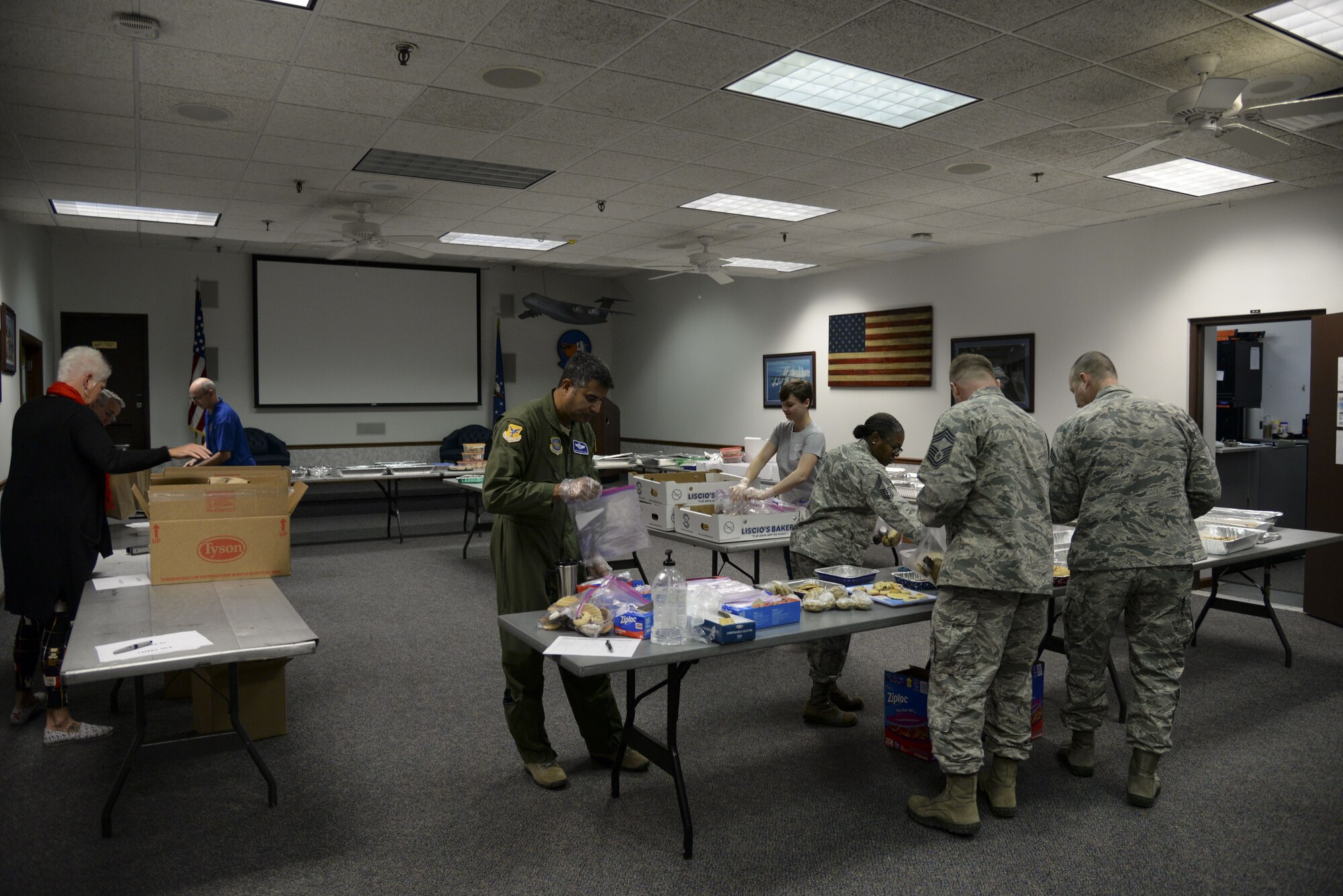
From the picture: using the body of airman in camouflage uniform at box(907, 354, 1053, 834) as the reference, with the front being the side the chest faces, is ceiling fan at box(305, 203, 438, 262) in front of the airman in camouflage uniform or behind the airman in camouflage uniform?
in front

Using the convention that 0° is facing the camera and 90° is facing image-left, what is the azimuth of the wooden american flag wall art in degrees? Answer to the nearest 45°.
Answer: approximately 45°

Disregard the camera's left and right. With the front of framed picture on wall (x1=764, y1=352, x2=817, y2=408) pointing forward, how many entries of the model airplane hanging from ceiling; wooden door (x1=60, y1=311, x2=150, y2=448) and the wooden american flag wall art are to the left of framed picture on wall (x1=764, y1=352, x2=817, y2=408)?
1

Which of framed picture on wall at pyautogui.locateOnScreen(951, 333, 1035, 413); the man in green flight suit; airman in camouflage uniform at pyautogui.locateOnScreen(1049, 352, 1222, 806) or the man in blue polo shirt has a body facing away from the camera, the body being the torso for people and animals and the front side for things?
the airman in camouflage uniform

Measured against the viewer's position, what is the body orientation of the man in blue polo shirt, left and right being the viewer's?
facing to the left of the viewer

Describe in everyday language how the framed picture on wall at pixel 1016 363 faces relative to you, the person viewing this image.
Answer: facing the viewer and to the left of the viewer

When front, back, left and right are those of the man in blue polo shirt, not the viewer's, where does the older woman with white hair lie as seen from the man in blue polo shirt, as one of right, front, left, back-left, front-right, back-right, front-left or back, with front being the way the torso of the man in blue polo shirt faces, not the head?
left

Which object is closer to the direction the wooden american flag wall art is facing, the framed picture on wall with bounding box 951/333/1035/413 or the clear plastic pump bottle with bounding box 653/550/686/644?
the clear plastic pump bottle

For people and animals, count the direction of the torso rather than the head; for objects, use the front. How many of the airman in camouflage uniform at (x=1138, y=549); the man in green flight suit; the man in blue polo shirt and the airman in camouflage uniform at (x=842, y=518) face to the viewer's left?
1

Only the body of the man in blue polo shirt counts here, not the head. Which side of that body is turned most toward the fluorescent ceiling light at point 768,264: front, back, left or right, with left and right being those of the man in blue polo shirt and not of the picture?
back

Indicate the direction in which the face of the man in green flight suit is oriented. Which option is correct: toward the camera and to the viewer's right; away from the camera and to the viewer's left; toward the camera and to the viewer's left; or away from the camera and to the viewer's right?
toward the camera and to the viewer's right

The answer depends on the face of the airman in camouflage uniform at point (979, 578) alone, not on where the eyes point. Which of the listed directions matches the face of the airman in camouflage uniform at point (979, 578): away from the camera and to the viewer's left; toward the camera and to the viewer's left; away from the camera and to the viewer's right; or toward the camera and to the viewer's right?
away from the camera and to the viewer's left

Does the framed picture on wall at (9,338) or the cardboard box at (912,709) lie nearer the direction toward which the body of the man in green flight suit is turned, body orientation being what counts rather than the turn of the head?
the cardboard box

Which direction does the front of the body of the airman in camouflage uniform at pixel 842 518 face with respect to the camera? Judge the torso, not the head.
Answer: to the viewer's right

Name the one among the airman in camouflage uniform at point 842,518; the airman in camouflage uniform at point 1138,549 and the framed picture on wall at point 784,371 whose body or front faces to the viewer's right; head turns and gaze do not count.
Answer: the airman in camouflage uniform at point 842,518
